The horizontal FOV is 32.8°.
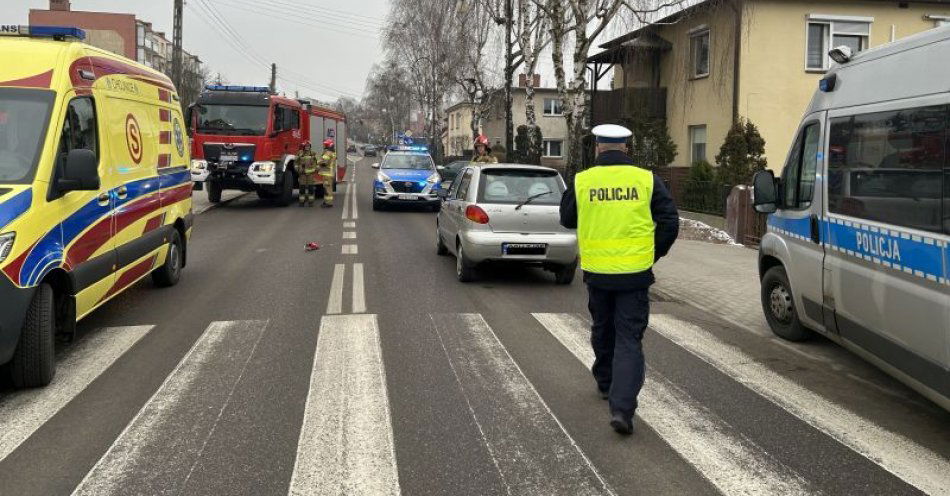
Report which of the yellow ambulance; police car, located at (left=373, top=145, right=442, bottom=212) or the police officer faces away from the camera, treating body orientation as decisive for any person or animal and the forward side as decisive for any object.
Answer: the police officer

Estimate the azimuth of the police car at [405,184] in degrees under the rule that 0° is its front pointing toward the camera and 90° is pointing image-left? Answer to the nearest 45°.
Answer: approximately 0°

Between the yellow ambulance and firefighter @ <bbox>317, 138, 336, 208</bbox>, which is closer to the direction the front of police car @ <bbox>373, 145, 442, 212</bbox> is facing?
the yellow ambulance

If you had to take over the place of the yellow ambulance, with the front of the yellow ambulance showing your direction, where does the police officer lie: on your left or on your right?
on your left

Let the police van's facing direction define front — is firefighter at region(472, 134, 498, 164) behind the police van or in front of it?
in front

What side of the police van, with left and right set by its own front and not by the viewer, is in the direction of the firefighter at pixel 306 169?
front

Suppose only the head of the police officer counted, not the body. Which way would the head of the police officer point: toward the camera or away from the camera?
away from the camera

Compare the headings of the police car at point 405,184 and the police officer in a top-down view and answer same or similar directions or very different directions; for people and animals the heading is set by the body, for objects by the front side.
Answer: very different directions

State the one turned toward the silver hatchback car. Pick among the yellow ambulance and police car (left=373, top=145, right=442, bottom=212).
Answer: the police car

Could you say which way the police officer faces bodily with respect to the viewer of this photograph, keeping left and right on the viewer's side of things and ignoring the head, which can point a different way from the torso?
facing away from the viewer

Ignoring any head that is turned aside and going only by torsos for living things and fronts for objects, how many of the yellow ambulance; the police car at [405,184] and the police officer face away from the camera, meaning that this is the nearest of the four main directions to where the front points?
1

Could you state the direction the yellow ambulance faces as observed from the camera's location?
facing the viewer and to the left of the viewer

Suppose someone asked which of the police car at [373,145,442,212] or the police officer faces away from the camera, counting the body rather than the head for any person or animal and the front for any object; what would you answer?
the police officer
